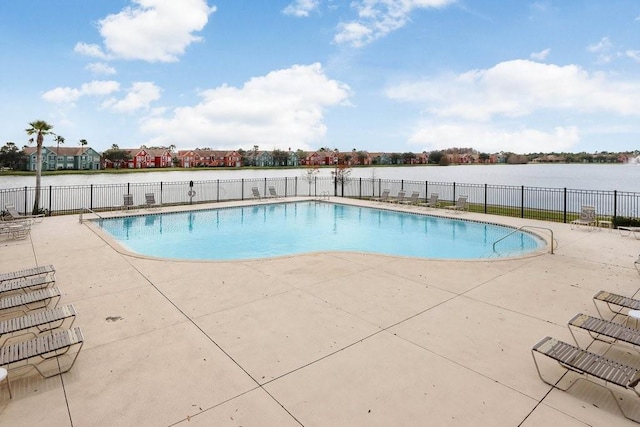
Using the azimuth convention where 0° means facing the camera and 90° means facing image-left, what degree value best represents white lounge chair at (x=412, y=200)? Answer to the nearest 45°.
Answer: approximately 45°

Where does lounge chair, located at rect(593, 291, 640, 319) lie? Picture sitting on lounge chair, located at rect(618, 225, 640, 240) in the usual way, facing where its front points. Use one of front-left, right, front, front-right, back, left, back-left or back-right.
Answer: left

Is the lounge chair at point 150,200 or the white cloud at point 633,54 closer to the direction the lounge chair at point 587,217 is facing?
the lounge chair

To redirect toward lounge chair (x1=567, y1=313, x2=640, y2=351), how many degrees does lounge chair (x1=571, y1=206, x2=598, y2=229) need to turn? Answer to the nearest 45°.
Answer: approximately 45° to its left

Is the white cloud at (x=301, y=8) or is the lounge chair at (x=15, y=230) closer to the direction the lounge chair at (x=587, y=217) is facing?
the lounge chair

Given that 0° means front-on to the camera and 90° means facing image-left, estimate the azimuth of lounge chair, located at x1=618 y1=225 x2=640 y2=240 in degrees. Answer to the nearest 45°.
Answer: approximately 90°
